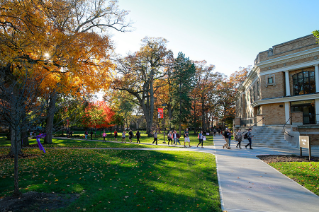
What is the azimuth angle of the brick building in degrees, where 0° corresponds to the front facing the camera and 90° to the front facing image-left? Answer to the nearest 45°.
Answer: approximately 45°

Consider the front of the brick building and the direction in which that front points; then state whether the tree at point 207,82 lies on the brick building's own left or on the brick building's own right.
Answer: on the brick building's own right

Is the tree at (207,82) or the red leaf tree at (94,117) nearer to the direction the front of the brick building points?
the red leaf tree

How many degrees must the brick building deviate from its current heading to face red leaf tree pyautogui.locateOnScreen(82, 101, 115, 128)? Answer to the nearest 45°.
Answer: approximately 45° to its right

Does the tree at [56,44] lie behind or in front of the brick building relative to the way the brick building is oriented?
in front
